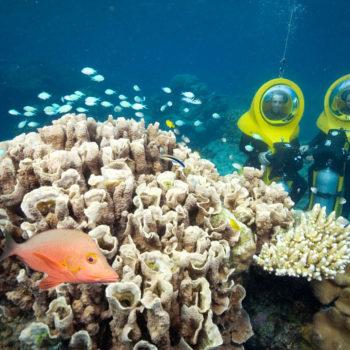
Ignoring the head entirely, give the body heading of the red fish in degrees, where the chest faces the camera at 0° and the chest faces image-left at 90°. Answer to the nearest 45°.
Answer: approximately 270°

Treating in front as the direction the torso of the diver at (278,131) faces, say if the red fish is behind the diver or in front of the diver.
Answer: in front

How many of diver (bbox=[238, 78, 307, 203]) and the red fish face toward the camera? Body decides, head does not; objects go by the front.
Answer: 1

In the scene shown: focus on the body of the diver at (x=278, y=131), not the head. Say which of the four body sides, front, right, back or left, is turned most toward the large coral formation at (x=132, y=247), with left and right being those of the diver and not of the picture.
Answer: front

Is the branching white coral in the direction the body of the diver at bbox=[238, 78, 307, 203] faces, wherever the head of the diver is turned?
yes

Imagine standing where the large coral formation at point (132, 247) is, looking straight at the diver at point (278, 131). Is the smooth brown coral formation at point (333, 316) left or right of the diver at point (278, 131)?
right

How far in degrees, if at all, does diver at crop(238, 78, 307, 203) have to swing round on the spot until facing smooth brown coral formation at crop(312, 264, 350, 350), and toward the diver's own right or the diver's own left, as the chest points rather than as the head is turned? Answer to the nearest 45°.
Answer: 0° — they already face it
